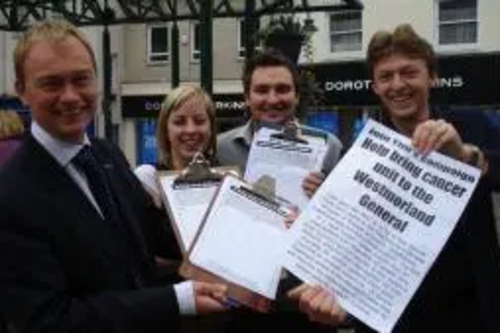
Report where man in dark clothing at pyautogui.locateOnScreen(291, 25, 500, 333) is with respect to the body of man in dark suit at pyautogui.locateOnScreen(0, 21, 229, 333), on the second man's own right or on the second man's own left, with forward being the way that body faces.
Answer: on the second man's own left

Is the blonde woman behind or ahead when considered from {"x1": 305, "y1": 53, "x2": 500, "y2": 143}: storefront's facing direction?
ahead

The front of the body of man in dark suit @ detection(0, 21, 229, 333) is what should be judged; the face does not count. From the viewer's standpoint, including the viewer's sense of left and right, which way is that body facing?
facing the viewer and to the right of the viewer

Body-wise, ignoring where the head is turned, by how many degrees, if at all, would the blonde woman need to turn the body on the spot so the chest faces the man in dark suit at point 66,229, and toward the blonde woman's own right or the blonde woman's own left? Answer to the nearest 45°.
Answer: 0° — they already face them

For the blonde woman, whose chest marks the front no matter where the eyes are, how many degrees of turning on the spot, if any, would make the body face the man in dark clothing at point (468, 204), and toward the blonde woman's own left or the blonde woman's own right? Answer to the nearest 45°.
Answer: approximately 45° to the blonde woman's own left

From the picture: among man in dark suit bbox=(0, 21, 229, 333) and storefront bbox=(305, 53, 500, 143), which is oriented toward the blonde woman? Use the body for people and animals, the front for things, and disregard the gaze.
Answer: the storefront

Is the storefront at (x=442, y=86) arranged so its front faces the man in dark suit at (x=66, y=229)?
yes

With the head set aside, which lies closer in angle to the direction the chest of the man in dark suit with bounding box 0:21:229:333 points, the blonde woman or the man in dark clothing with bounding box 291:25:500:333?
the man in dark clothing

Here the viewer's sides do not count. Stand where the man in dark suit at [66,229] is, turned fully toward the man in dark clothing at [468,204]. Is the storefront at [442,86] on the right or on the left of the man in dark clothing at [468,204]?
left

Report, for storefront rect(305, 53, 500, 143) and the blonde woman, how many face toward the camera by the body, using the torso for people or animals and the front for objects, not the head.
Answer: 2

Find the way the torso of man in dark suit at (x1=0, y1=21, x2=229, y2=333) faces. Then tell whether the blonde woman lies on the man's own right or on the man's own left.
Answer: on the man's own left

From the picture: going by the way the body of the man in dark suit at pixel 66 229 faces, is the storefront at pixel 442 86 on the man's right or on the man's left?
on the man's left

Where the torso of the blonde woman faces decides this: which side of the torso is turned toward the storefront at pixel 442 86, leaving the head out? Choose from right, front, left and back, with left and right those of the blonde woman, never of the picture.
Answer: back
